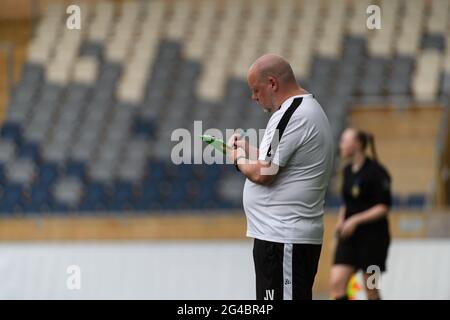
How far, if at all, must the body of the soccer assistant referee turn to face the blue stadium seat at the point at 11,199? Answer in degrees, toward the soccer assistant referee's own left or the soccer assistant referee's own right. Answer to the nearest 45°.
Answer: approximately 90° to the soccer assistant referee's own right

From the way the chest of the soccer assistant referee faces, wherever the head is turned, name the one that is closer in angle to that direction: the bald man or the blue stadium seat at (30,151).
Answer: the bald man

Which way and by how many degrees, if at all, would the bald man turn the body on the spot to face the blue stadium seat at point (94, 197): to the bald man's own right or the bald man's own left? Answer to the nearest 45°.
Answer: approximately 90° to the bald man's own right

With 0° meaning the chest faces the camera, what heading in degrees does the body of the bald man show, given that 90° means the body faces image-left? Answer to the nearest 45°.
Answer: approximately 90°

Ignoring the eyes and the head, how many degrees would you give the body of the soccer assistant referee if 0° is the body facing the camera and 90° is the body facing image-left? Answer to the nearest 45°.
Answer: approximately 45°
